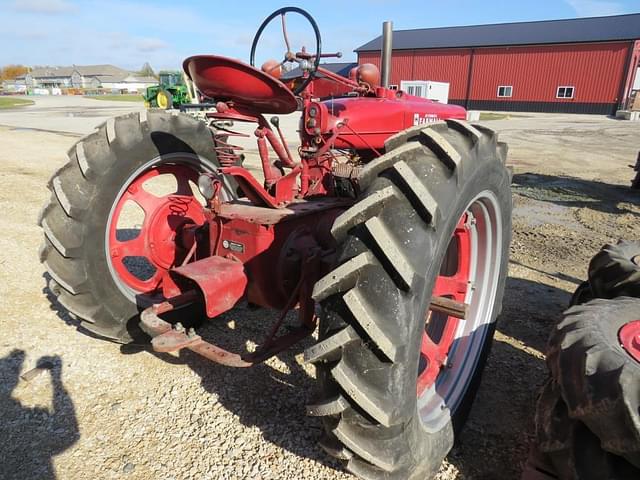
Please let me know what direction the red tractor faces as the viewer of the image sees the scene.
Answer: facing away from the viewer and to the right of the viewer

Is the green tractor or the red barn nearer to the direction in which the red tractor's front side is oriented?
the red barn

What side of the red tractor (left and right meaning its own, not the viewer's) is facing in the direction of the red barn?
front

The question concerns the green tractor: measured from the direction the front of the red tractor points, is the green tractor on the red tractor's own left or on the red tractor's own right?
on the red tractor's own left
